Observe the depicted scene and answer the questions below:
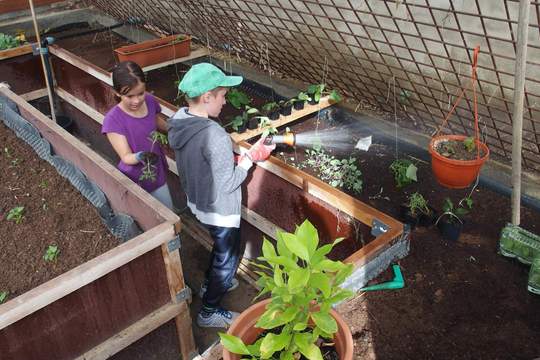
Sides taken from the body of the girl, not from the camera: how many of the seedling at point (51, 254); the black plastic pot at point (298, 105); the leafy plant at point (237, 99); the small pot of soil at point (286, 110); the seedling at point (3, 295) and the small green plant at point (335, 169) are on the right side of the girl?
2

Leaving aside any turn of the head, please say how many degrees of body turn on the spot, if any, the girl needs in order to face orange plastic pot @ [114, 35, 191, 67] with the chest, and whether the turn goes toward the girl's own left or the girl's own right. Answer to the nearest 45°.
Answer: approximately 135° to the girl's own left

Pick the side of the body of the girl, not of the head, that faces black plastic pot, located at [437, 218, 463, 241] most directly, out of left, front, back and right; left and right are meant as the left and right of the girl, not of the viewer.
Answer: front

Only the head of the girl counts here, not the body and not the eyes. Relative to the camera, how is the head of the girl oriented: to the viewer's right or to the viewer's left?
to the viewer's right

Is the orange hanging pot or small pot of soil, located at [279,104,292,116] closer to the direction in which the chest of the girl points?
the orange hanging pot

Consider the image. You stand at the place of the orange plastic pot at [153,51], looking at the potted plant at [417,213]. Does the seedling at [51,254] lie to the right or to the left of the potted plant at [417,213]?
right

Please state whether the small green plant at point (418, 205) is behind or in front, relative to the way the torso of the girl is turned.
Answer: in front

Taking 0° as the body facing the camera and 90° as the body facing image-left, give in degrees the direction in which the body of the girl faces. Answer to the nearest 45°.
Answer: approximately 315°

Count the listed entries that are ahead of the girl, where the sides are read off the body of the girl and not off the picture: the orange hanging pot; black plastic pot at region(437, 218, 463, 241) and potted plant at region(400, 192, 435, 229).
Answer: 3

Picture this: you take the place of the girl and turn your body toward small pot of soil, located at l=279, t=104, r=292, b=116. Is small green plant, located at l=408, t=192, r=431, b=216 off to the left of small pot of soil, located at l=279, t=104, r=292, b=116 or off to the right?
right
